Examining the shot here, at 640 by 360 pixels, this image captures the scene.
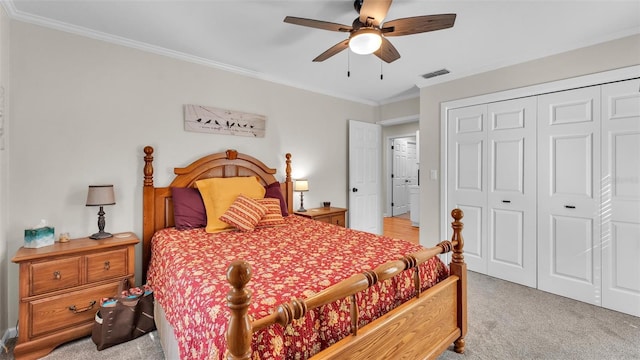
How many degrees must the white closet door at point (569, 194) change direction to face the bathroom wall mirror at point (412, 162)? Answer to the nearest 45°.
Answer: approximately 90° to its right

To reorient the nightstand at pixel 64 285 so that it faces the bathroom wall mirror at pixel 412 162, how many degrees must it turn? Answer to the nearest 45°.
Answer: approximately 45° to its left

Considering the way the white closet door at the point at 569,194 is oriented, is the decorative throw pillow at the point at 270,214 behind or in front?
in front

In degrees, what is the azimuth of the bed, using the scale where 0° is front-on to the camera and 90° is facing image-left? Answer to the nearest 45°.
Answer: approximately 315°

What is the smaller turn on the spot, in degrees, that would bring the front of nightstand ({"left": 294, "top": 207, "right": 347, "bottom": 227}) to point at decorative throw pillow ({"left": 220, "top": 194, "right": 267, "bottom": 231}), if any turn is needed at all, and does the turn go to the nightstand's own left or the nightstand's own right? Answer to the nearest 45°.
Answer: approximately 90° to the nightstand's own right

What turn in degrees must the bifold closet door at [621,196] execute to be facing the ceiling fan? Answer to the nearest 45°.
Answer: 0° — it already faces it

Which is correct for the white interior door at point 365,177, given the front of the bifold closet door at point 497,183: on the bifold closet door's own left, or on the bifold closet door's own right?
on the bifold closet door's own right

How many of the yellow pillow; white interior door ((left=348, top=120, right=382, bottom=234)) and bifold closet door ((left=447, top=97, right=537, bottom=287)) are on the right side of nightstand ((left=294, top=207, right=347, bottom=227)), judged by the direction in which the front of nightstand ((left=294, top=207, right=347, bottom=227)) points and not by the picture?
1

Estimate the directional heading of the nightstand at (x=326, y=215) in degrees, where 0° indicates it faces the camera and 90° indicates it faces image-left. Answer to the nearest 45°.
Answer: approximately 315°

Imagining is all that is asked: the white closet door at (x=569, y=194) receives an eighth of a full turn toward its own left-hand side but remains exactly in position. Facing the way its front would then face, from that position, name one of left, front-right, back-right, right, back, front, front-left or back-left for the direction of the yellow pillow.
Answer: front-right

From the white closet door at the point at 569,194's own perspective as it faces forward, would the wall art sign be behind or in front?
in front

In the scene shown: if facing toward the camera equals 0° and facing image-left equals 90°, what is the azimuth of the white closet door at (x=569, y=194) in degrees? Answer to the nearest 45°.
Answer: approximately 45°

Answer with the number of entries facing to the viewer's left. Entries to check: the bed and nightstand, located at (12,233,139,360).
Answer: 0

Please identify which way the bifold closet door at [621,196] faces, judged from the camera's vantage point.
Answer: facing the viewer and to the left of the viewer

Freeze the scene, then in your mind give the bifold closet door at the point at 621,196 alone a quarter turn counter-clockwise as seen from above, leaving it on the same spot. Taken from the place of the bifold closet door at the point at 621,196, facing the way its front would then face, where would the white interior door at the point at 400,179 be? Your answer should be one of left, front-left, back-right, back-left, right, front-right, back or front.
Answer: back

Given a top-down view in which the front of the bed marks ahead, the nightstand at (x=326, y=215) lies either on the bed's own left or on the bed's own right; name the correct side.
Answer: on the bed's own left

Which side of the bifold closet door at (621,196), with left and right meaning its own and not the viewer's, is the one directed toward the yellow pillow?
front

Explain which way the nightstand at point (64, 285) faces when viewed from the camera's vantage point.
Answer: facing the viewer and to the right of the viewer
